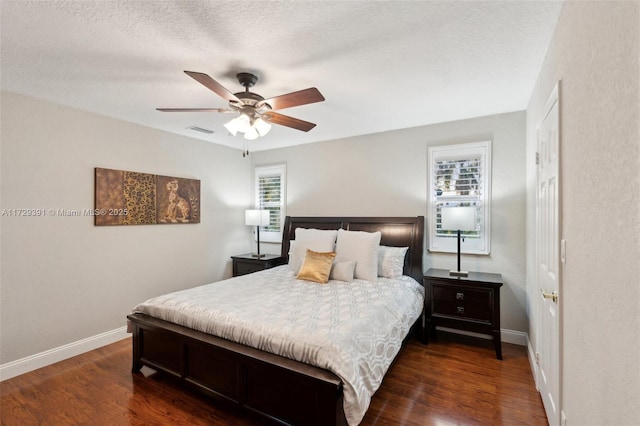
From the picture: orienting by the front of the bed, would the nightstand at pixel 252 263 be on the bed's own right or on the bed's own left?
on the bed's own right

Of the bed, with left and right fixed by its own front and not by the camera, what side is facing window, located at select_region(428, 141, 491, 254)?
back

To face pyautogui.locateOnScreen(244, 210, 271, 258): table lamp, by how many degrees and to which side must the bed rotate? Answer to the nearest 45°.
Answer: approximately 135° to its right

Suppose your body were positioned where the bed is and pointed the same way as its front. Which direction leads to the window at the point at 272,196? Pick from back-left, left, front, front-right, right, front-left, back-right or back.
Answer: back-right

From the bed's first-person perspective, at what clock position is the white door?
The white door is roughly at 8 o'clock from the bed.
